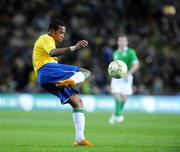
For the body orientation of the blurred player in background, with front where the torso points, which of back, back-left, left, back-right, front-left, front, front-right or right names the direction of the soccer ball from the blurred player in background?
front-left

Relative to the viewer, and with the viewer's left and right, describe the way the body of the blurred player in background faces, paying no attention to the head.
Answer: facing the viewer and to the left of the viewer

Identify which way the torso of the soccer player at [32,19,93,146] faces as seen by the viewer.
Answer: to the viewer's right

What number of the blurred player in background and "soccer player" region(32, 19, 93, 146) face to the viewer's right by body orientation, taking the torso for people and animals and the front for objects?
1

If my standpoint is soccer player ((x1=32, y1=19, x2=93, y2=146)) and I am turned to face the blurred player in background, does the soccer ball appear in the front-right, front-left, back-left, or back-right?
front-right

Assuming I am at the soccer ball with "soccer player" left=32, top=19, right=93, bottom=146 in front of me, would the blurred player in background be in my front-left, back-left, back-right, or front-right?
back-right
